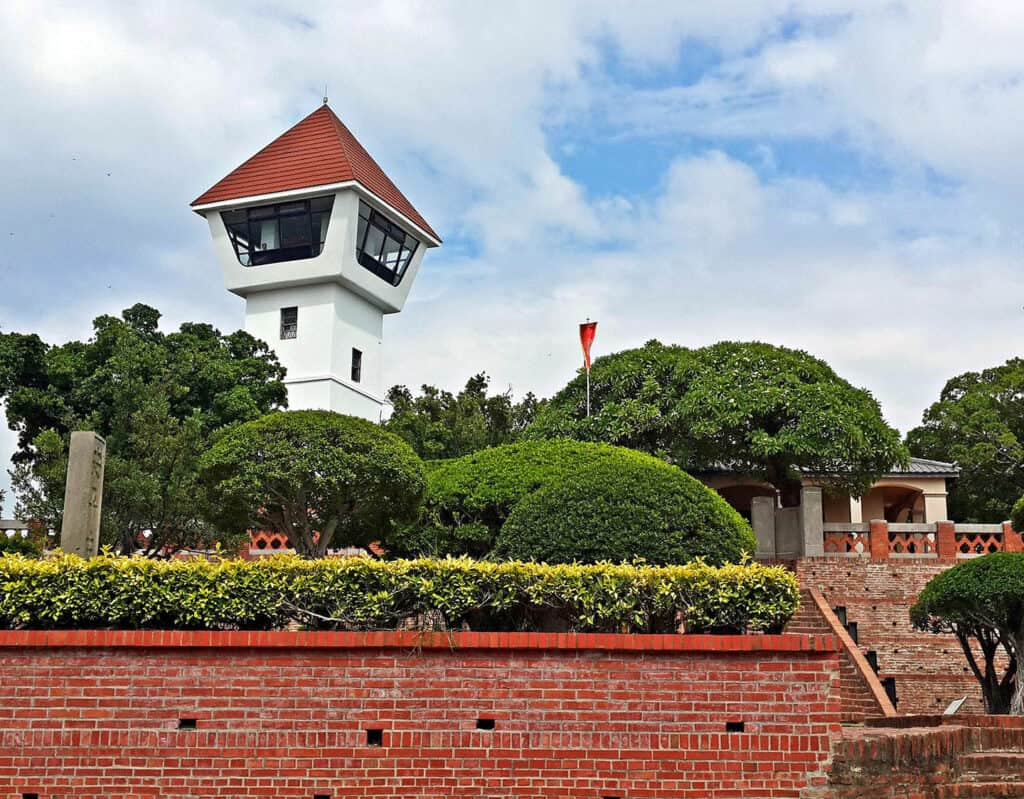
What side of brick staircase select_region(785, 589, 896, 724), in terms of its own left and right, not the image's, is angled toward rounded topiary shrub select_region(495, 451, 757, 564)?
right

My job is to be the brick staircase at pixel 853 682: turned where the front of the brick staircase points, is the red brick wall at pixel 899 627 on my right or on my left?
on my left

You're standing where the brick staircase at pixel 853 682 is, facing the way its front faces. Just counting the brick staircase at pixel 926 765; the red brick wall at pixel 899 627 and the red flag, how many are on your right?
1

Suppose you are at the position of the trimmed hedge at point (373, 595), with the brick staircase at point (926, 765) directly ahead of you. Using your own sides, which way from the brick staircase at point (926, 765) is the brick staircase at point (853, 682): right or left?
left

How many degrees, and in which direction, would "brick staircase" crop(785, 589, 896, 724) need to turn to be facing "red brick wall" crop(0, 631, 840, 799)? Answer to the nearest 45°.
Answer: approximately 90° to its right

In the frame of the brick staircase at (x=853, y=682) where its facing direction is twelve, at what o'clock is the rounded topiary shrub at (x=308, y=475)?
The rounded topiary shrub is roughly at 5 o'clock from the brick staircase.

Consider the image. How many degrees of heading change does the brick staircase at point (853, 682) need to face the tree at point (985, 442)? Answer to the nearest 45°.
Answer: approximately 90° to its left

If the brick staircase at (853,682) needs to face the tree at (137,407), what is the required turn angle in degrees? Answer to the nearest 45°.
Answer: approximately 180°

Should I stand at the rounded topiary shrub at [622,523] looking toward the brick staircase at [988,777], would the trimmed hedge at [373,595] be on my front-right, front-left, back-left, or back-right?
front-right

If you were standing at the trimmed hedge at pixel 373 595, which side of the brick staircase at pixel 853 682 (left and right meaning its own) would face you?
right

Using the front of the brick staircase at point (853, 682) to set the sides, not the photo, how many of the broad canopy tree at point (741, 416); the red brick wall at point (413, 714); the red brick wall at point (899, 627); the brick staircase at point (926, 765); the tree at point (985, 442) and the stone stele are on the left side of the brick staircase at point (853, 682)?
3

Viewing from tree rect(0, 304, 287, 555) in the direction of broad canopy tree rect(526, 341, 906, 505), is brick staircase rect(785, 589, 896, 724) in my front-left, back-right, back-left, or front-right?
front-right
